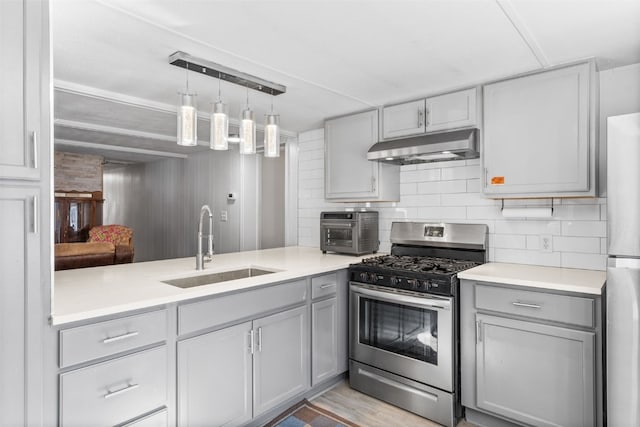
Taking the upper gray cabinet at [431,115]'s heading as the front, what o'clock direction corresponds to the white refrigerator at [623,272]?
The white refrigerator is roughly at 9 o'clock from the upper gray cabinet.

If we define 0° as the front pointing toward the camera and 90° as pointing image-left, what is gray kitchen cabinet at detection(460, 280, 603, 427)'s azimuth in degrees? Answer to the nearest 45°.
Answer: approximately 45°

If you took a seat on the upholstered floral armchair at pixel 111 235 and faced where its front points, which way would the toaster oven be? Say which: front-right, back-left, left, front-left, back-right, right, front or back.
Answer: left

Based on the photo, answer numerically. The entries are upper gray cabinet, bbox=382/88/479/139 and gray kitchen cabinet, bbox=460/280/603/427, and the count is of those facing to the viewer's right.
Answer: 0

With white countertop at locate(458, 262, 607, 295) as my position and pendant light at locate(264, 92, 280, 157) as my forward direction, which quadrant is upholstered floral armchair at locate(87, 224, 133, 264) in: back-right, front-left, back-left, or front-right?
front-right

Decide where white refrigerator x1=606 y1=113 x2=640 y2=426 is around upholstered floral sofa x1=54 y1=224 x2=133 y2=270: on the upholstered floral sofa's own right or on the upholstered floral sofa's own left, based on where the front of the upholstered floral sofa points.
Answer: on the upholstered floral sofa's own left

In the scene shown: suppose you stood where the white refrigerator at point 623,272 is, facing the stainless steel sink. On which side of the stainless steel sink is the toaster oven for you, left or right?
right

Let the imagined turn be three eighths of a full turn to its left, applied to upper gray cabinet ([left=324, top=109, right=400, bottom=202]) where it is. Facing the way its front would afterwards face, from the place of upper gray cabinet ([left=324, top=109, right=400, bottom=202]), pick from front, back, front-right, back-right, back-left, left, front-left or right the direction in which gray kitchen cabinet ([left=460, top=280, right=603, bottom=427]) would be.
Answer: front-right

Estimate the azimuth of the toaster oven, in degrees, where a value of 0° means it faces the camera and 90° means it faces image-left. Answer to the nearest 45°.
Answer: approximately 45°

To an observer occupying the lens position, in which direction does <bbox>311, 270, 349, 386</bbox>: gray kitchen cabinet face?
facing the viewer and to the right of the viewer

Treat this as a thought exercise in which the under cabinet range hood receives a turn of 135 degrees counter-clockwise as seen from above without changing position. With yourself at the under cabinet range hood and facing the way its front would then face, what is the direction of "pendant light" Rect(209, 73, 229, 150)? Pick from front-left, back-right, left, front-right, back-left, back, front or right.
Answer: back-right

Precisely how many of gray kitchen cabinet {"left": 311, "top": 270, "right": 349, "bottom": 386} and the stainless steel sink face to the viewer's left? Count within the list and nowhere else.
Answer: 0

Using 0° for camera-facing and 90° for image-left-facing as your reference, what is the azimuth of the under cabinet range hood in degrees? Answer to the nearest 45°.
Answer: approximately 45°

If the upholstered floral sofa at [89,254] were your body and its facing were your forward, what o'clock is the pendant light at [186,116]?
The pendant light is roughly at 10 o'clock from the upholstered floral sofa.

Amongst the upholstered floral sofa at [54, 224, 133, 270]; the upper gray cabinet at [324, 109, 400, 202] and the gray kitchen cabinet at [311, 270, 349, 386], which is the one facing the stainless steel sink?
the upper gray cabinet
